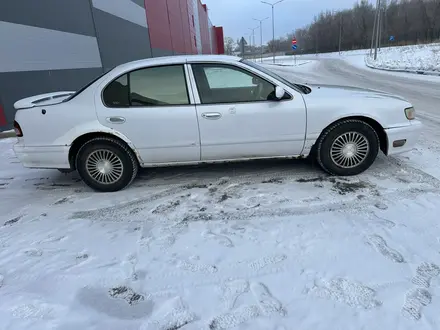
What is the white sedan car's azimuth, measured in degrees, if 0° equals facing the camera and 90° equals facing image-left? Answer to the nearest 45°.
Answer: approximately 270°
